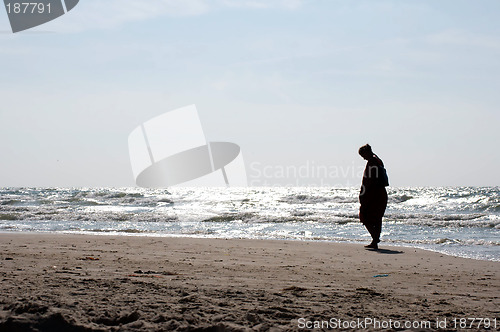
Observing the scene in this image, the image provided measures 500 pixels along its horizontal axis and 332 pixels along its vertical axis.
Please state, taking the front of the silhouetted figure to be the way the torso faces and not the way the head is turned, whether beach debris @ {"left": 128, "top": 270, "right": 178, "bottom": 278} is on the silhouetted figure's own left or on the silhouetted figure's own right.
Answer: on the silhouetted figure's own left

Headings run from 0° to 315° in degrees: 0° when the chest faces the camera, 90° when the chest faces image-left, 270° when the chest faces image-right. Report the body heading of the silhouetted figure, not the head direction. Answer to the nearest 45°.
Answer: approximately 90°

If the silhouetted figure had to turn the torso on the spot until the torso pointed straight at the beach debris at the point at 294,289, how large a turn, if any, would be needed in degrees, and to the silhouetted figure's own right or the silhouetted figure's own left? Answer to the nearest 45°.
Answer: approximately 90° to the silhouetted figure's own left
